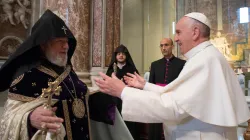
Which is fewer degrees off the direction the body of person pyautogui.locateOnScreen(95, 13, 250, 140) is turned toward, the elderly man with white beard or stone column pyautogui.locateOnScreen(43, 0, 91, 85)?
the elderly man with white beard

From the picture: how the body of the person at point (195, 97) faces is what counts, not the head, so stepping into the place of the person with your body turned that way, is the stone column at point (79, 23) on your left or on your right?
on your right

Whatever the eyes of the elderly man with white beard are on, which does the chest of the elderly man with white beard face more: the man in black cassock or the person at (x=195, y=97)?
the person

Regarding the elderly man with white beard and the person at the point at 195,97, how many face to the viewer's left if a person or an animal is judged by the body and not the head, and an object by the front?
1

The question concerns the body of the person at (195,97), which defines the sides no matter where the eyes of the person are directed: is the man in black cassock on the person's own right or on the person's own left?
on the person's own right

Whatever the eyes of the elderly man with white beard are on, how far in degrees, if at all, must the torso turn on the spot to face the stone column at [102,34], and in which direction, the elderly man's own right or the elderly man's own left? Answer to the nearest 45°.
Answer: approximately 135° to the elderly man's own left

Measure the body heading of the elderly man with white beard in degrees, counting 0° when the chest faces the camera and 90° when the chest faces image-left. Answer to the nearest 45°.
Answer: approximately 315°

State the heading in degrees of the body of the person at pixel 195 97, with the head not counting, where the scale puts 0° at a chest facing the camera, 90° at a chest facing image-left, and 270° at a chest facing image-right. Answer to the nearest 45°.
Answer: approximately 90°

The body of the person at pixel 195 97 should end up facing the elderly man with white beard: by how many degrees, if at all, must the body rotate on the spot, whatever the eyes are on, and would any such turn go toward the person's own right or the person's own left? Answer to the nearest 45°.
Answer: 0° — they already face them

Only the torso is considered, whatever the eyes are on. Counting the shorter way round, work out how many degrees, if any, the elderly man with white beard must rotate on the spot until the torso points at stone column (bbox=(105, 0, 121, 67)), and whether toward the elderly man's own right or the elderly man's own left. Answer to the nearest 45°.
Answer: approximately 135° to the elderly man's own left

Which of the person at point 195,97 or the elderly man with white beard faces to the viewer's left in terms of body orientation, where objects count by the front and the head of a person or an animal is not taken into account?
the person

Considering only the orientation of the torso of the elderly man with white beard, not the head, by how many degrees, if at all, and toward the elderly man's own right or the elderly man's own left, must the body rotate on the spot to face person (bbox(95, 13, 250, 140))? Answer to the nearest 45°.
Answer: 0° — they already face them
